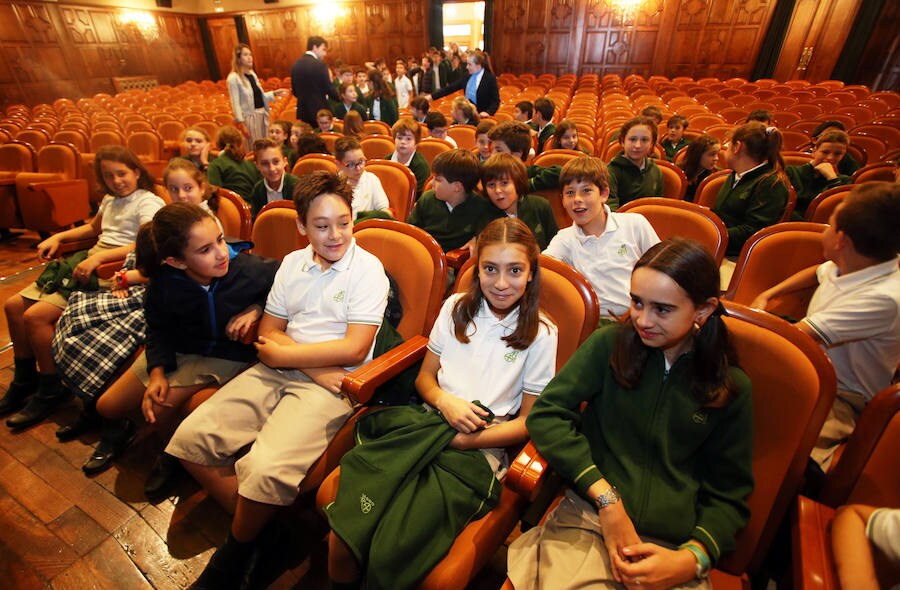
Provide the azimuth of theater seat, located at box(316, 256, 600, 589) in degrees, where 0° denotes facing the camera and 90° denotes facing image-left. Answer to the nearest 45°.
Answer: approximately 45°

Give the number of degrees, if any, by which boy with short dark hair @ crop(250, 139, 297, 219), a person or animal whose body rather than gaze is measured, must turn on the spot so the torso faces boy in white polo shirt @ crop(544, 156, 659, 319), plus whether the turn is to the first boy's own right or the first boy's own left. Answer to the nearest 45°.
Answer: approximately 45° to the first boy's own left

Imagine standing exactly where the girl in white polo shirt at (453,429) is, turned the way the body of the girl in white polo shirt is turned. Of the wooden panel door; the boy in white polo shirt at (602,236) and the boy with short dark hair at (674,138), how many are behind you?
3

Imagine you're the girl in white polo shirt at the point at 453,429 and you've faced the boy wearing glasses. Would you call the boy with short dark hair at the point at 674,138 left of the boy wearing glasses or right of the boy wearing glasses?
right

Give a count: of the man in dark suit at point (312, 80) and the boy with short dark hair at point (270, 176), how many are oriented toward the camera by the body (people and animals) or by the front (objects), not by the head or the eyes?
1

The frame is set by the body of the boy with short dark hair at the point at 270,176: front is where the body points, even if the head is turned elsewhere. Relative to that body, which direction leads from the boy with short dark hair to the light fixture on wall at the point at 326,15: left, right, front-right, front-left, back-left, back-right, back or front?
back

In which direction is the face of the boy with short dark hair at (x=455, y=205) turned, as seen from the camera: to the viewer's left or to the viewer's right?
to the viewer's left

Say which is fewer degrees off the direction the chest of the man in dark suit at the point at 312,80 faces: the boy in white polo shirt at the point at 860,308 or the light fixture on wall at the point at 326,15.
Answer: the light fixture on wall

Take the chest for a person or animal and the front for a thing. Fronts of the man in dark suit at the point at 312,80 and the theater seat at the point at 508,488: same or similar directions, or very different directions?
very different directions

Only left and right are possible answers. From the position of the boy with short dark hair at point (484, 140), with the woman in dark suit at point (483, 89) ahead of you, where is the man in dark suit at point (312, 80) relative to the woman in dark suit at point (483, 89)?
left

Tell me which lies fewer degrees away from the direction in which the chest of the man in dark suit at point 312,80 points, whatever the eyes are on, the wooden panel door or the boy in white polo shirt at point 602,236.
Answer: the wooden panel door

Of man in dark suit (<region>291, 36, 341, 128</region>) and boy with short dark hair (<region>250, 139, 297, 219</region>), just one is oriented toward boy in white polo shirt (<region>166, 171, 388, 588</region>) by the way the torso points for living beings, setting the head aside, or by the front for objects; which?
the boy with short dark hair

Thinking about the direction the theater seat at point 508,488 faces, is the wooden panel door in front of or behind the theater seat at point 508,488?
behind
